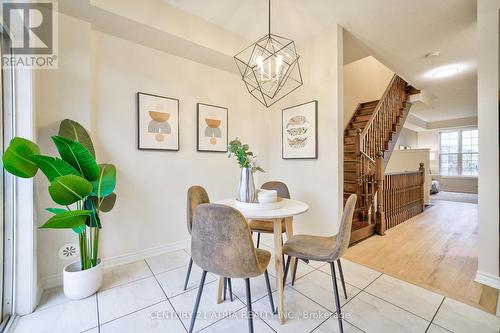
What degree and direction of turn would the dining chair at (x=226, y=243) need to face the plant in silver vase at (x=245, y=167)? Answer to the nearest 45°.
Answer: approximately 45° to its left

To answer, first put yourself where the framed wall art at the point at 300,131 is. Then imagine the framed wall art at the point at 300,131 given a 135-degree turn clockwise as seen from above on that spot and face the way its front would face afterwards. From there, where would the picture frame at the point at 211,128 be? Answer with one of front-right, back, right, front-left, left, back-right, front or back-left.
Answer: left

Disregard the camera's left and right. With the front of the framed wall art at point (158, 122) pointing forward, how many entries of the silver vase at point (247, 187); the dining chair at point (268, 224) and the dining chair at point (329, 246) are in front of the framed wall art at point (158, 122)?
3

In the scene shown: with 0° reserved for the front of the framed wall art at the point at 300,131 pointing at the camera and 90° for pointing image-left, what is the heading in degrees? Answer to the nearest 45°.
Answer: approximately 45°

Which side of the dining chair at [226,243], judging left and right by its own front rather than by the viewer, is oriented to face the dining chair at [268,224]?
front

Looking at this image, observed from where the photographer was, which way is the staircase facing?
facing the viewer and to the left of the viewer

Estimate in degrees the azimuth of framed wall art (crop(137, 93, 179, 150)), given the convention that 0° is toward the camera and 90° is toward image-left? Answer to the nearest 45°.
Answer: approximately 315°

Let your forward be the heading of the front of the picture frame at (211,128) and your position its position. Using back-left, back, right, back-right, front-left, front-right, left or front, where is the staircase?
front-left

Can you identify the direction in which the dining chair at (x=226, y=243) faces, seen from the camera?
facing away from the viewer and to the right of the viewer

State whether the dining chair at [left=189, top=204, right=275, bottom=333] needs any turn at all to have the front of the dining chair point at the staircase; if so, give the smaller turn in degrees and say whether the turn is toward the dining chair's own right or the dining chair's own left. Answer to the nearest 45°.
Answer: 0° — it already faces it

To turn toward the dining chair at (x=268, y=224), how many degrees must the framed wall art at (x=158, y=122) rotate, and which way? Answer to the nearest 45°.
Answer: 0° — it already faces it

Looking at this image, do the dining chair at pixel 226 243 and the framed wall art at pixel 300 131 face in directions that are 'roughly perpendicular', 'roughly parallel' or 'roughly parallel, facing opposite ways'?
roughly parallel, facing opposite ways

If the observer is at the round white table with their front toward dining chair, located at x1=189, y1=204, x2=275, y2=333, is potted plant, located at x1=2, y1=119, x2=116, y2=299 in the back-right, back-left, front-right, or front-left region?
front-right

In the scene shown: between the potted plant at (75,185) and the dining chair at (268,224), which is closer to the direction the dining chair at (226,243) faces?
the dining chair

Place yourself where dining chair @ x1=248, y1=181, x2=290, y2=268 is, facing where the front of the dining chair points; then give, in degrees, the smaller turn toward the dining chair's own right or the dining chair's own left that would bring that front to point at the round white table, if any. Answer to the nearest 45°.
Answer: approximately 45° to the dining chair's own left

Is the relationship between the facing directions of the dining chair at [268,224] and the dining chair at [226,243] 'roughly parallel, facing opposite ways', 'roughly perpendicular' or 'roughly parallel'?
roughly parallel, facing opposite ways

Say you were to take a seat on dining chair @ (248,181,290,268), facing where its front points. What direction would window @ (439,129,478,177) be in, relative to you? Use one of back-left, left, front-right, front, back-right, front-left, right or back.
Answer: back

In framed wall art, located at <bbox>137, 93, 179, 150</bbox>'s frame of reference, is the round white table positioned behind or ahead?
ahead

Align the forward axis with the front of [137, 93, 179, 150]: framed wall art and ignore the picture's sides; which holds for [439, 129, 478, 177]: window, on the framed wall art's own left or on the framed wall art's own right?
on the framed wall art's own left
